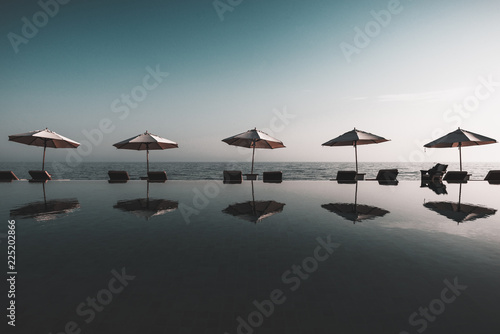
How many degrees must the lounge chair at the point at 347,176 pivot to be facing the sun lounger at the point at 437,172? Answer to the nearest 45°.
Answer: approximately 90° to its right

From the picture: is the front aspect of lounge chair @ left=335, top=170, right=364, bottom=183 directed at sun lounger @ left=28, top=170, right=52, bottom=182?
no

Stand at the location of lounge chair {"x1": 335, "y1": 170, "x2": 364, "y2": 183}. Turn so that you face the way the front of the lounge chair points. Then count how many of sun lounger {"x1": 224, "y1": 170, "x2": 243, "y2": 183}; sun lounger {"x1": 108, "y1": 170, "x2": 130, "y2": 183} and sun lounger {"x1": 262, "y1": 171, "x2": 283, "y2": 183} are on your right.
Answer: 0

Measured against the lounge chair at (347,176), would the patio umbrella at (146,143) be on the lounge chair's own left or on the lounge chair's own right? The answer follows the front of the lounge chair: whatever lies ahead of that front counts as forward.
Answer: on the lounge chair's own left

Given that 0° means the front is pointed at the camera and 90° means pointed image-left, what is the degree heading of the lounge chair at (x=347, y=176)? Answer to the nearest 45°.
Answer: approximately 180°

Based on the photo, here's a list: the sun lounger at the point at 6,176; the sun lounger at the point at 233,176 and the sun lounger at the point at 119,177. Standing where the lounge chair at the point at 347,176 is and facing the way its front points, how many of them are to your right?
0

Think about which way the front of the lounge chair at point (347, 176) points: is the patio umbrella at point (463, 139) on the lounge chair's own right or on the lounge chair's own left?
on the lounge chair's own right

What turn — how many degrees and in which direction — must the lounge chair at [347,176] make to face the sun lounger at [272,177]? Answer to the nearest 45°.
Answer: approximately 135° to its left

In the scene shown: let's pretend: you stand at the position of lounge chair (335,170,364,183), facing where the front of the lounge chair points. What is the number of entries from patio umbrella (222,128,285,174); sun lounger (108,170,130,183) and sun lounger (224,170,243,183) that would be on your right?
0

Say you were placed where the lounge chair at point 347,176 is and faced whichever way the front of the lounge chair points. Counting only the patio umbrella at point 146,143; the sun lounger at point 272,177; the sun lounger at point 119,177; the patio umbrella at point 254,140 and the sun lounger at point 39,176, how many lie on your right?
0

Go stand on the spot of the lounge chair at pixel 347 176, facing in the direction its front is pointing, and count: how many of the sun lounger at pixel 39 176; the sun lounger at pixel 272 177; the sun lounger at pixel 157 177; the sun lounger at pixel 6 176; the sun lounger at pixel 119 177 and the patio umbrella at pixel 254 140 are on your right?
0

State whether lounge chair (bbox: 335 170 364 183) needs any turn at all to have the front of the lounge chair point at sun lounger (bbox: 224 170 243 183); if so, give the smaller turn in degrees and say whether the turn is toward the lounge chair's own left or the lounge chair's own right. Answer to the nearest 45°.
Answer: approximately 135° to the lounge chair's own left

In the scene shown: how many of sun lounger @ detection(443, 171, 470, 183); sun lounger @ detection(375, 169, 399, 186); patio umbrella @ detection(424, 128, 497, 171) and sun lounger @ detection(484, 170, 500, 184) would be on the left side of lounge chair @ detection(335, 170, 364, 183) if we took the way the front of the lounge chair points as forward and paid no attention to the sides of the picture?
0

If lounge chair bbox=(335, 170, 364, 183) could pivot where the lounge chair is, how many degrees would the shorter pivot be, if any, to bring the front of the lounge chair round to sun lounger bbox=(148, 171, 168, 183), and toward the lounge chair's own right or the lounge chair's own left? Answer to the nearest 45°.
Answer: approximately 135° to the lounge chair's own left

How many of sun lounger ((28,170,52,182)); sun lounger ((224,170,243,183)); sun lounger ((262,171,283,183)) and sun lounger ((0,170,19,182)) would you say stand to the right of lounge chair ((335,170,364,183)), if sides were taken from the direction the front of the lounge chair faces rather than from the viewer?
0

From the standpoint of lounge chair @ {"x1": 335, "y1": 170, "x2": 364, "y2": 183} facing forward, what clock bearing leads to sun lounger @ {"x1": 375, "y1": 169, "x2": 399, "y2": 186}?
The sun lounger is roughly at 2 o'clock from the lounge chair.

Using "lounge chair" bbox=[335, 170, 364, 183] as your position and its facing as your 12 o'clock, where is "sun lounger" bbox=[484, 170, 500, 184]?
The sun lounger is roughly at 2 o'clock from the lounge chair.

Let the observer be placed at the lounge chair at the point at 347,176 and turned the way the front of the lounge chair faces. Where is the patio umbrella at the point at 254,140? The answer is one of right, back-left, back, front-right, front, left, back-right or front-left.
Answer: back-left

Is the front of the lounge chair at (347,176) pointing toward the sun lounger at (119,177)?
no

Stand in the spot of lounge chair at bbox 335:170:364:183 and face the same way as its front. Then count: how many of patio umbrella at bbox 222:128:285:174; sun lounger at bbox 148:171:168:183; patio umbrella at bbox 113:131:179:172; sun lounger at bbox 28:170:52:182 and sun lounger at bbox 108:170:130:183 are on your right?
0
